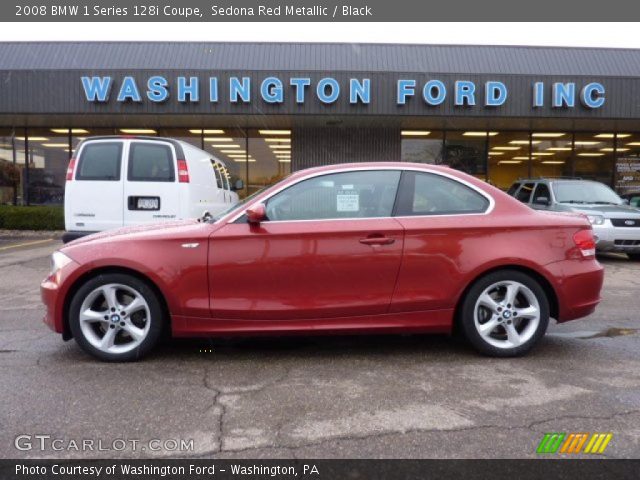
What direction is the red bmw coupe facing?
to the viewer's left

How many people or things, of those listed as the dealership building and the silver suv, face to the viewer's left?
0

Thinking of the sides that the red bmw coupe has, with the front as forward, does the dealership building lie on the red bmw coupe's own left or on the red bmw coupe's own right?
on the red bmw coupe's own right

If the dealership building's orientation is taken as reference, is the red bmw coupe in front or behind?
in front

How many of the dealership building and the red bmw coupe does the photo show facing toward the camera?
1

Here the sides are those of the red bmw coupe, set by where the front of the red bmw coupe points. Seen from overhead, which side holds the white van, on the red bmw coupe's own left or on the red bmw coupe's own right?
on the red bmw coupe's own right

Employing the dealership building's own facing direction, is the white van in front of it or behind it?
in front

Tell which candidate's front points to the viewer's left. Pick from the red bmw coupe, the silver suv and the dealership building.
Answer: the red bmw coupe

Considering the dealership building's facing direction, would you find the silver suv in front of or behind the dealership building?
in front

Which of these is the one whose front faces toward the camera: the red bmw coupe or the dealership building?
the dealership building

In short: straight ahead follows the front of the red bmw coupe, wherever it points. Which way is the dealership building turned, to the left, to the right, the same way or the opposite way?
to the left

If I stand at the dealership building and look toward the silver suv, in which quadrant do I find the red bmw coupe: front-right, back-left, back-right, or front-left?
front-right

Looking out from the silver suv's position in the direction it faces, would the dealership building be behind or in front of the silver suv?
behind

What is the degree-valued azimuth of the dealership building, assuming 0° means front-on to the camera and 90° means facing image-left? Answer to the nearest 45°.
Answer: approximately 0°

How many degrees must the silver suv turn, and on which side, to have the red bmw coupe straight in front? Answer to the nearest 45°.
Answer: approximately 45° to its right

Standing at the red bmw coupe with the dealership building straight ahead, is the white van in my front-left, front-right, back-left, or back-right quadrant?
front-left

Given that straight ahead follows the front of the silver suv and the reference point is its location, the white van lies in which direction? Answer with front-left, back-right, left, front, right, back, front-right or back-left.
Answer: right

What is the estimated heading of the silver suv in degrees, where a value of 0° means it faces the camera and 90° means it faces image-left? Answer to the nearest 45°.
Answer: approximately 315°
